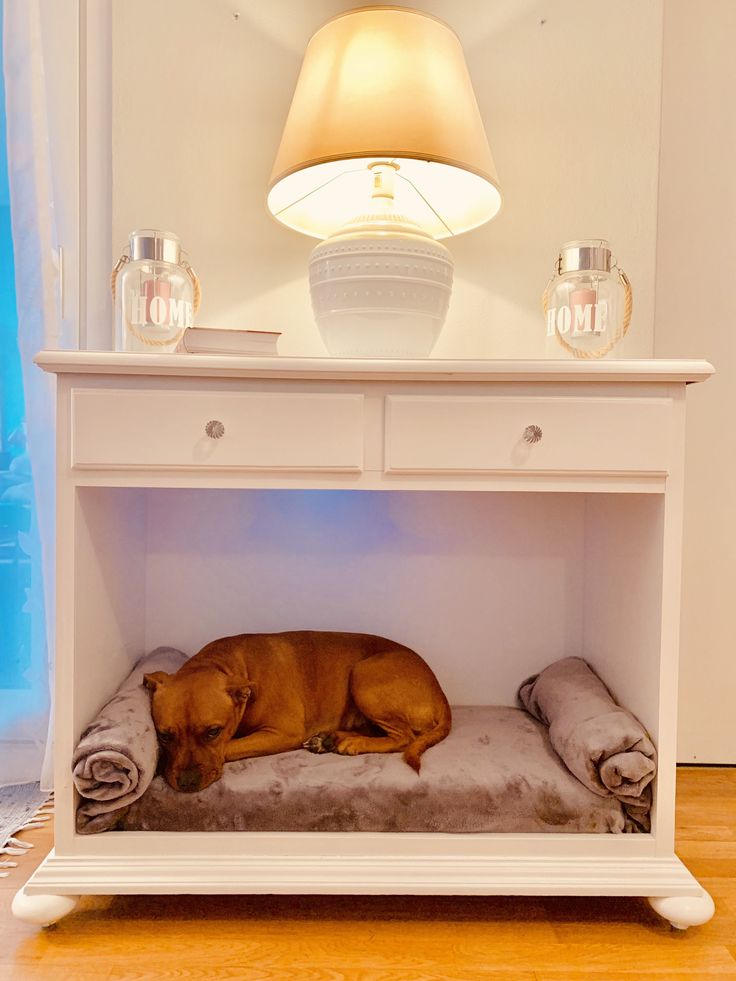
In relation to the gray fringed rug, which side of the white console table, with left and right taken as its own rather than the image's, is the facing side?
right

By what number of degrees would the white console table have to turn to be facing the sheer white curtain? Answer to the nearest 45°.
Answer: approximately 135° to its right

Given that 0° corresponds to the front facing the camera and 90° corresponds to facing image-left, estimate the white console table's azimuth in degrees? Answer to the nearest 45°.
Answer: approximately 0°

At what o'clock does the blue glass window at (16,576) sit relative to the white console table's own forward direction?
The blue glass window is roughly at 4 o'clock from the white console table.
